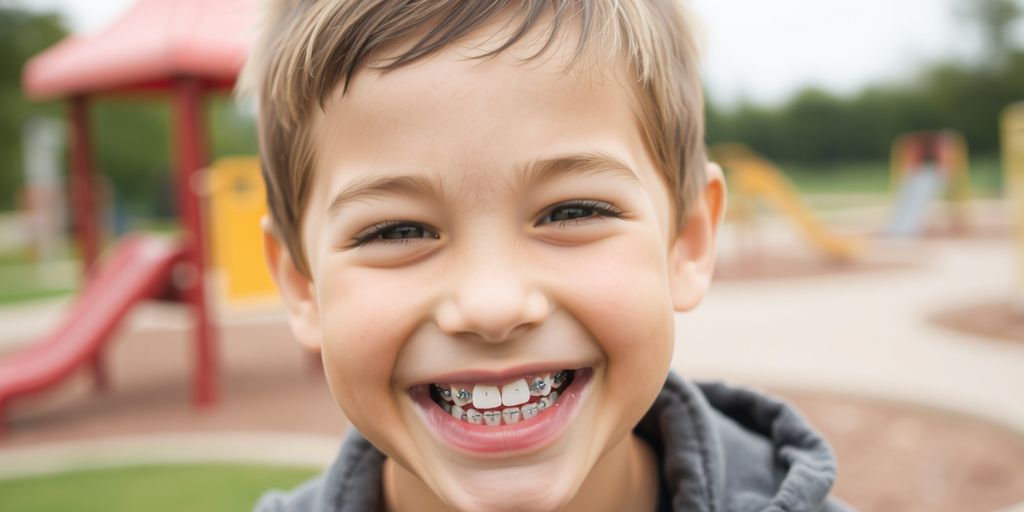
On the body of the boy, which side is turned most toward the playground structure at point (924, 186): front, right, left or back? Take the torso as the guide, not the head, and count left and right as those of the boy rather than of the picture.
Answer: back

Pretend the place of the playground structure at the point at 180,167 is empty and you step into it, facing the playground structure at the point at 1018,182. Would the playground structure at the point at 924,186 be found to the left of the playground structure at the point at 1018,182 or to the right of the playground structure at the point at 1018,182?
left

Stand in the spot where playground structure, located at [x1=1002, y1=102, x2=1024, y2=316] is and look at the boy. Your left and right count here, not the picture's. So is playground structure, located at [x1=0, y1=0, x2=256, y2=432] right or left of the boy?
right

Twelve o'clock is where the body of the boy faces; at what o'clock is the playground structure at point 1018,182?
The playground structure is roughly at 7 o'clock from the boy.

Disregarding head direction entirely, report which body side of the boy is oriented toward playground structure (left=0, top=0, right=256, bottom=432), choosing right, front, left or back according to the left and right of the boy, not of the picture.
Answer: back

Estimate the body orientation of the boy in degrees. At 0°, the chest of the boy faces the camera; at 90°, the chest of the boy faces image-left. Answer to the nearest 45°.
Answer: approximately 0°

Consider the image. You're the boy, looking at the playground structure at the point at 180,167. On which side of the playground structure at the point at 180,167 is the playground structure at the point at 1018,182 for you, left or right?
right
